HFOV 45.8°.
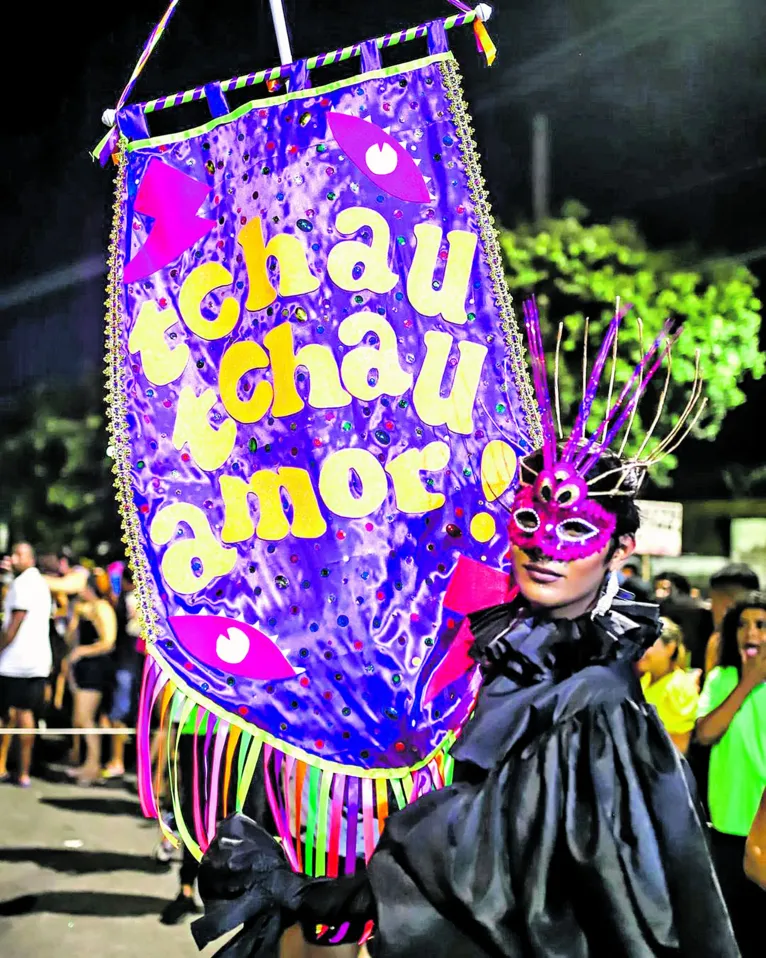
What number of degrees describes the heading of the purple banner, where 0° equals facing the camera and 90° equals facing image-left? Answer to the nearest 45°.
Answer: approximately 0°

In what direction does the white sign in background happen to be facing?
toward the camera

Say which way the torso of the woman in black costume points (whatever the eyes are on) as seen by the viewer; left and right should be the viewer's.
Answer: facing the viewer and to the left of the viewer

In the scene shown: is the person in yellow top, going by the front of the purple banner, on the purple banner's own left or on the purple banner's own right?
on the purple banner's own left

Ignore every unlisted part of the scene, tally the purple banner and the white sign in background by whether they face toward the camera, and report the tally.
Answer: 2

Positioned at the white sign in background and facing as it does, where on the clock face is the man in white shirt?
The man in white shirt is roughly at 3 o'clock from the white sign in background.

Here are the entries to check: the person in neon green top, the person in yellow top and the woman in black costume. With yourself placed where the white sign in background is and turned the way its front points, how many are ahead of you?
3

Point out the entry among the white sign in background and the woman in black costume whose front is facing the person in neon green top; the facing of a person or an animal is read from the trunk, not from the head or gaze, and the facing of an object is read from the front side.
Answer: the white sign in background

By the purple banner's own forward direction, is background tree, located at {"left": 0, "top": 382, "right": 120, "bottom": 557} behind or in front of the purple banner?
behind

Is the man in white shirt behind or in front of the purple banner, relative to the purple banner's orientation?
behind

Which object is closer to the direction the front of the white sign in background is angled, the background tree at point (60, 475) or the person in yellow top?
the person in yellow top

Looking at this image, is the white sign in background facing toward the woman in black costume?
yes
